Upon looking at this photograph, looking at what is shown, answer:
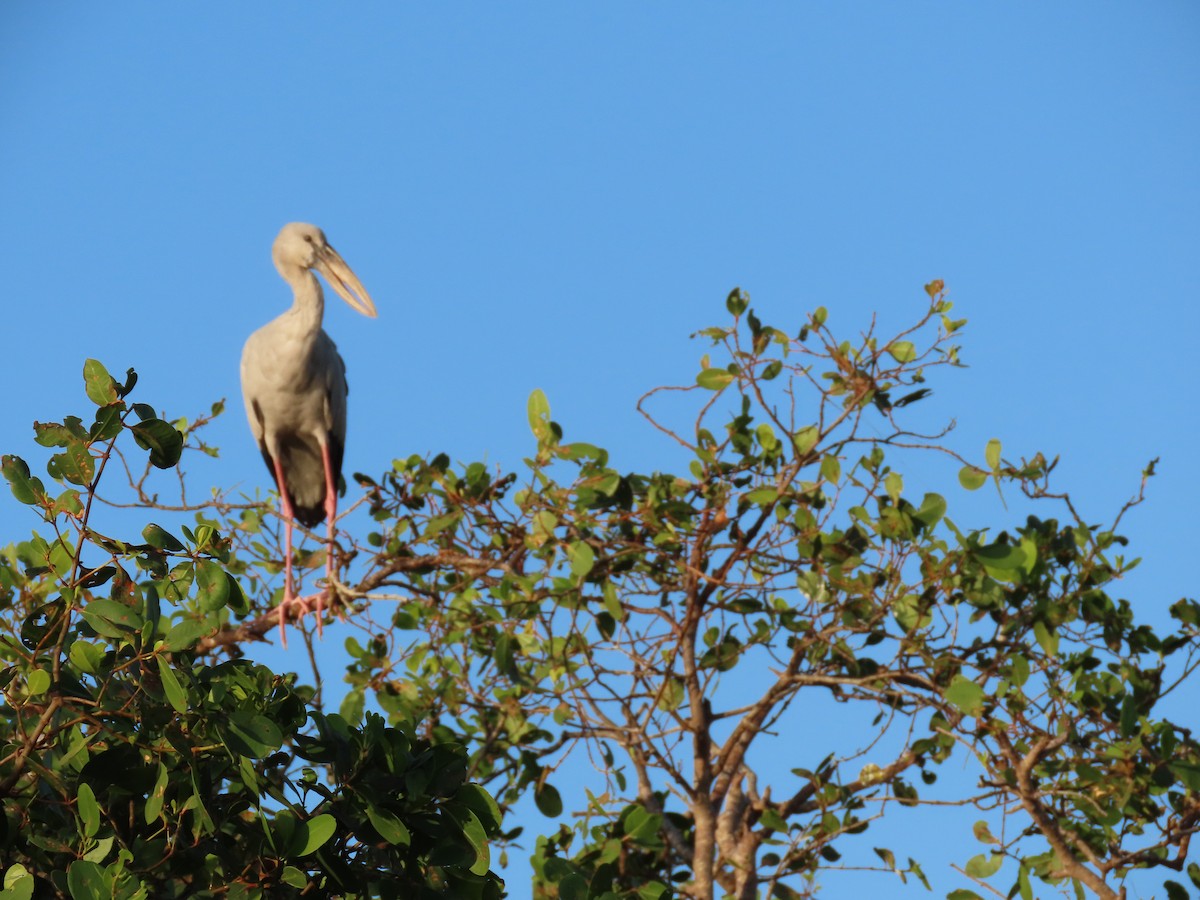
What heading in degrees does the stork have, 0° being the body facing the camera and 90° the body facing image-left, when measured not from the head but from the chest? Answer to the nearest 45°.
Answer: approximately 0°
